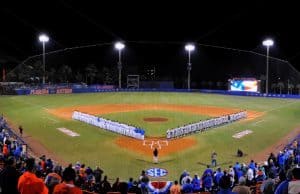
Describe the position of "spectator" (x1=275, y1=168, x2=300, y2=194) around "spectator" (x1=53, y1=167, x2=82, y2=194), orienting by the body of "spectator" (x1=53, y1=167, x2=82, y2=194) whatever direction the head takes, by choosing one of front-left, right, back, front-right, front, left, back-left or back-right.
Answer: right

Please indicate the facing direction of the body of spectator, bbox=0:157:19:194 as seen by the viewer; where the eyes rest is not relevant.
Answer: away from the camera

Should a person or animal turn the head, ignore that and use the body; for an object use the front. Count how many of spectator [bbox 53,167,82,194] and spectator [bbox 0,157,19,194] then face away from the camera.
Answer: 2

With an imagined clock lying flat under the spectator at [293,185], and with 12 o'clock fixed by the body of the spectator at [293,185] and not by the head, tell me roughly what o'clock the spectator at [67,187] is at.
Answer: the spectator at [67,187] is roughly at 8 o'clock from the spectator at [293,185].

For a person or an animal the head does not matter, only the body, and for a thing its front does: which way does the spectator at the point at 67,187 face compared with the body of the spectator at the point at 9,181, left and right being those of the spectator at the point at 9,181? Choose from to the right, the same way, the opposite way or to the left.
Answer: the same way

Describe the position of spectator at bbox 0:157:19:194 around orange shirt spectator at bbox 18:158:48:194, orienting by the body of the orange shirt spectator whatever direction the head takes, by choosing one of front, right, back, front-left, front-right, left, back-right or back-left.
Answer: front-left

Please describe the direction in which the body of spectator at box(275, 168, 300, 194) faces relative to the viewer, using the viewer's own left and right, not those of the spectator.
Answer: facing away from the viewer

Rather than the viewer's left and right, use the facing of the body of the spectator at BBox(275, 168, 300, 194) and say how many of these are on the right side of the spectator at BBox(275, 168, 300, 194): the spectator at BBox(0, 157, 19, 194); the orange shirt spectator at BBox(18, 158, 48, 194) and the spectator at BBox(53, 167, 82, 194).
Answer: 0

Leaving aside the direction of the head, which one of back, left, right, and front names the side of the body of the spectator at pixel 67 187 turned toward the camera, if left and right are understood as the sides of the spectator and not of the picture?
back

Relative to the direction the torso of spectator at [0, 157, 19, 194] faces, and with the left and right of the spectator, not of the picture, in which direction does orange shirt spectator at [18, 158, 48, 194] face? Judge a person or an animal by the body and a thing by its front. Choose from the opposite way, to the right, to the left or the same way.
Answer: the same way

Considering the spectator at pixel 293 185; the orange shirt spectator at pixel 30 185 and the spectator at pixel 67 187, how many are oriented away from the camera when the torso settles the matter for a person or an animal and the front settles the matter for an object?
3

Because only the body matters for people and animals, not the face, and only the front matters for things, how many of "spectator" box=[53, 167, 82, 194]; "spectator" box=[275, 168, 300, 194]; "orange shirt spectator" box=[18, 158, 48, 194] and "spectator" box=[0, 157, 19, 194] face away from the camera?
4

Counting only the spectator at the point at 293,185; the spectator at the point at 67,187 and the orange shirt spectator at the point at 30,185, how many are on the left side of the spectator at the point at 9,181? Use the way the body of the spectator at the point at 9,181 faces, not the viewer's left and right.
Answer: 0

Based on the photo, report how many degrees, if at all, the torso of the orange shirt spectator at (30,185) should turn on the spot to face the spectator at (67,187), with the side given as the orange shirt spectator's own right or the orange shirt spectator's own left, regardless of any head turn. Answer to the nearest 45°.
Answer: approximately 135° to the orange shirt spectator's own right

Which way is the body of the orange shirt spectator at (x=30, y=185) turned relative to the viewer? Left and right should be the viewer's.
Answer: facing away from the viewer

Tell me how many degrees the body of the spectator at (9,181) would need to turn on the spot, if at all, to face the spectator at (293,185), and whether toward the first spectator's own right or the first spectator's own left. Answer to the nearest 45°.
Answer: approximately 135° to the first spectator's own right

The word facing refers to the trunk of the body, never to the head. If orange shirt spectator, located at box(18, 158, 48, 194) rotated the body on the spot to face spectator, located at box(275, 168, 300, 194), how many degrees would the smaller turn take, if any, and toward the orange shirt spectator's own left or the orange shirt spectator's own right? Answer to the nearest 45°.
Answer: approximately 90° to the orange shirt spectator's own right
